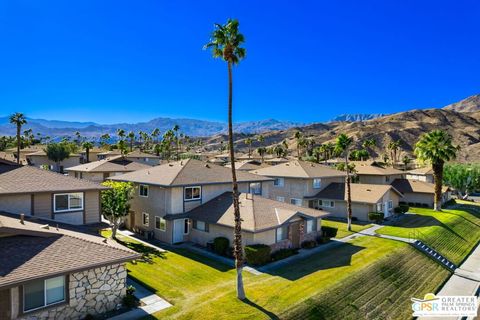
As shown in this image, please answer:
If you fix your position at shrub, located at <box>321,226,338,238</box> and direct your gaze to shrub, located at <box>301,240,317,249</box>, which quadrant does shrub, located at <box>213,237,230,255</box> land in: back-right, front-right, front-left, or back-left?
front-right

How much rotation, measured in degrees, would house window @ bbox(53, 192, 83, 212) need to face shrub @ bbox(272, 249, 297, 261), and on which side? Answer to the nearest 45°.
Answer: approximately 90° to its left

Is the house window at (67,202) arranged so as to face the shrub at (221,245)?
no

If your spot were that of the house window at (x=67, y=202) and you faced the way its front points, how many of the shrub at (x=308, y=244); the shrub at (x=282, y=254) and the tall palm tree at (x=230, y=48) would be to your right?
0

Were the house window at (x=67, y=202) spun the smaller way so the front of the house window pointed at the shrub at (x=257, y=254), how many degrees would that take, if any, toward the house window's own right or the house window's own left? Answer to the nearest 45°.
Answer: approximately 90° to the house window's own left

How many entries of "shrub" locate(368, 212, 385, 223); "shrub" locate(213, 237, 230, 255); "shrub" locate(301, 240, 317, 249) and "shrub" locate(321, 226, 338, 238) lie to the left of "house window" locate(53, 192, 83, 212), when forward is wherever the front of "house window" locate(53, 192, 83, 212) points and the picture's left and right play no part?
4

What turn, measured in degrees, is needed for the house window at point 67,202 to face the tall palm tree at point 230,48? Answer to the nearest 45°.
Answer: approximately 45° to its left

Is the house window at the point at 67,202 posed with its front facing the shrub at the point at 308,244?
no

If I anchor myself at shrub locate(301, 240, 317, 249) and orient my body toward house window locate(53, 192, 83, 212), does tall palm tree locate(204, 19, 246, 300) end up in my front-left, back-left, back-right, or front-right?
front-left

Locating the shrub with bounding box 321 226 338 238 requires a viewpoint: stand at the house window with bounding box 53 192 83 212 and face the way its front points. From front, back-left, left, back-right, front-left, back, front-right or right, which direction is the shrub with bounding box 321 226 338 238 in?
left

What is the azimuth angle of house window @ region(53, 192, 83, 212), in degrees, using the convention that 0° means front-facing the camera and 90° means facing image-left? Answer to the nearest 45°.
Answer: approximately 0°

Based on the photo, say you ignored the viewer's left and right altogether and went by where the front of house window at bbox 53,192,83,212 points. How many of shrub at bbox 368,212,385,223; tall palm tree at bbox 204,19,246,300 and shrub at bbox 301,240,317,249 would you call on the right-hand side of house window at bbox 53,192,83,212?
0

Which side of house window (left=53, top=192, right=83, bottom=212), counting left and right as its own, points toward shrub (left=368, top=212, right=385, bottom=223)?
left
